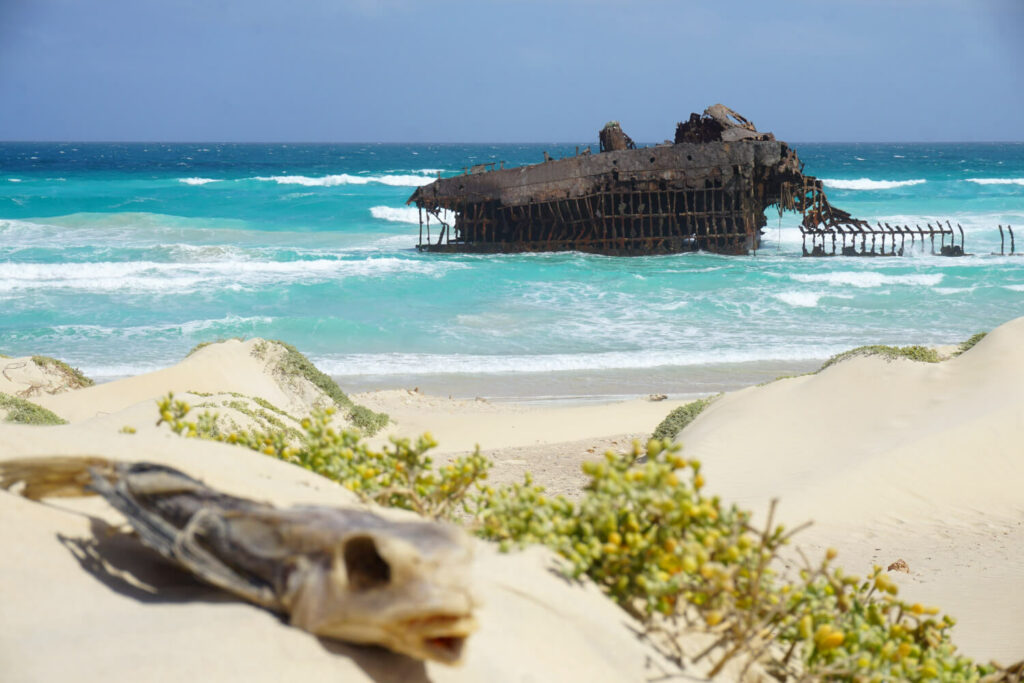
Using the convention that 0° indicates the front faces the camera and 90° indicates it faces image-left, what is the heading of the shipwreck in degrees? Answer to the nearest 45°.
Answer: approximately 90°

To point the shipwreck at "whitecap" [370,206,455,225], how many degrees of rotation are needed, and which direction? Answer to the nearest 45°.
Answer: approximately 45° to its right

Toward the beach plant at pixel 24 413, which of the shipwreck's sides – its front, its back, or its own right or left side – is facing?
left

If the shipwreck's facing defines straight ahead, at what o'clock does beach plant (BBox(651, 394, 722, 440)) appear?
The beach plant is roughly at 9 o'clock from the shipwreck.

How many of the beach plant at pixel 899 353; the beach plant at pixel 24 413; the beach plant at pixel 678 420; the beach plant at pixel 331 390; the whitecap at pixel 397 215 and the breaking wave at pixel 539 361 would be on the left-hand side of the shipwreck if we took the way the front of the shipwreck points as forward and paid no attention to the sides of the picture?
5

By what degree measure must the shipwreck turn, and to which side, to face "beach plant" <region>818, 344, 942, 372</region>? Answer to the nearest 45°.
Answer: approximately 90° to its left

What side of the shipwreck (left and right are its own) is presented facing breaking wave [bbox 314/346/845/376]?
left

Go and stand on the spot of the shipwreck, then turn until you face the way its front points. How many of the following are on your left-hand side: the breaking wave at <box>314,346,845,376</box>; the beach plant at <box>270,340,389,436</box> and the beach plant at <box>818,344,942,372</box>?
3

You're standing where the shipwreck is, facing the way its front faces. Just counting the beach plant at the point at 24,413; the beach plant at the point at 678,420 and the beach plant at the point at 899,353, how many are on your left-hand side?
3

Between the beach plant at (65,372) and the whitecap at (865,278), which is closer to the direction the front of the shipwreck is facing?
the beach plant

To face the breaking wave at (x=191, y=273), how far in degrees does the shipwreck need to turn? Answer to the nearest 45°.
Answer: approximately 45° to its left
